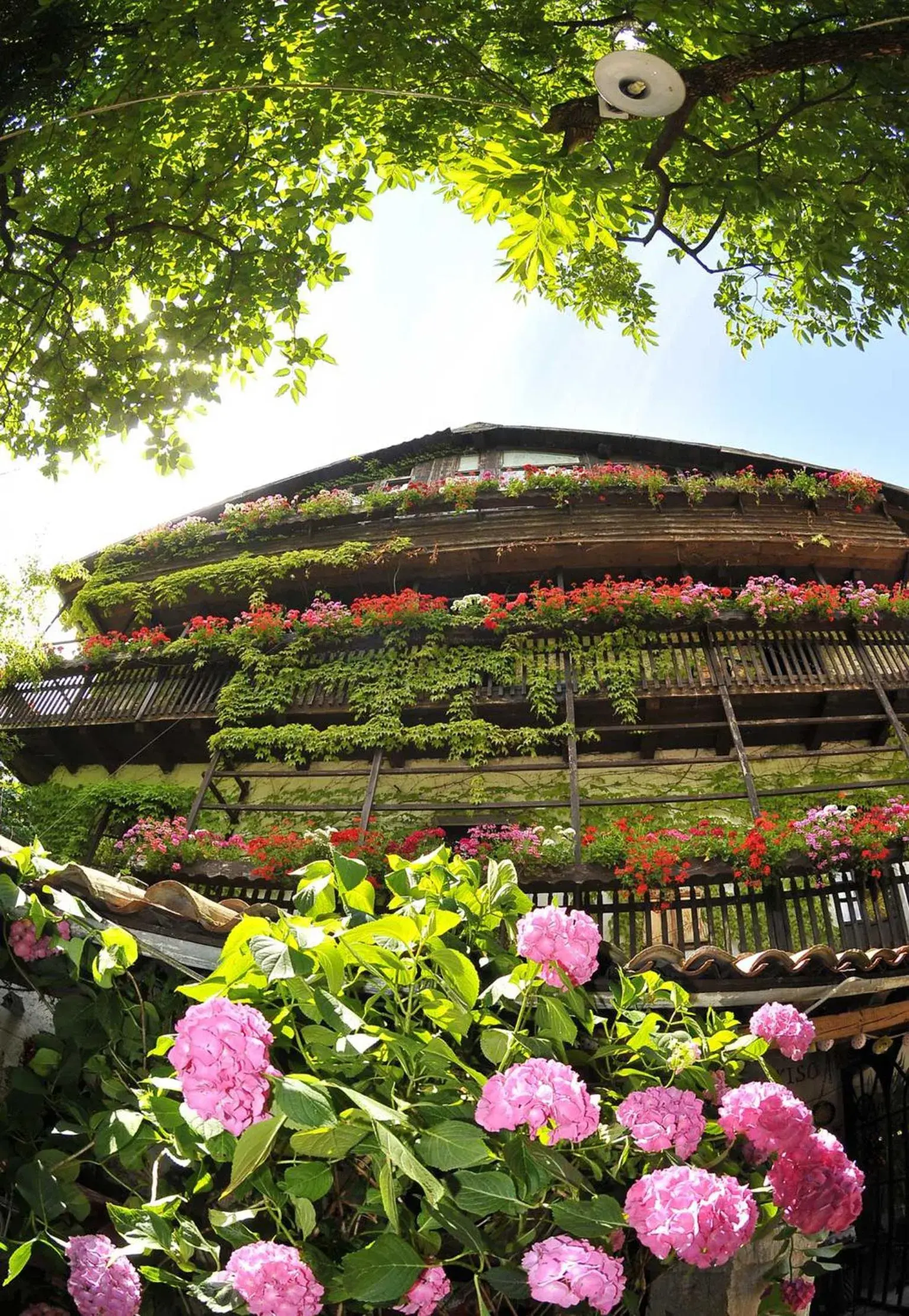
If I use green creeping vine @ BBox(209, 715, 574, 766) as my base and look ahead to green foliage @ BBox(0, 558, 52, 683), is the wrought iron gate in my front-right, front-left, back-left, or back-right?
back-left

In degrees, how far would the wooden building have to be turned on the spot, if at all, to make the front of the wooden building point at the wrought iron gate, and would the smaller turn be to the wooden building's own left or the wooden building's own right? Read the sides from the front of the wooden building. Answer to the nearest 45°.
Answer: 0° — it already faces it

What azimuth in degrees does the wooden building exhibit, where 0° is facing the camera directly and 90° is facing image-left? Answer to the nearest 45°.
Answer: approximately 0°

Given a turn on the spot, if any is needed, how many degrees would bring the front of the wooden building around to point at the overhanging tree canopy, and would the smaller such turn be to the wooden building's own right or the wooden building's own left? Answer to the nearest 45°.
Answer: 0° — it already faces it

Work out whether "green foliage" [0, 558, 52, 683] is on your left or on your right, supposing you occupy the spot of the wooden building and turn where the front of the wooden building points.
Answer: on your right

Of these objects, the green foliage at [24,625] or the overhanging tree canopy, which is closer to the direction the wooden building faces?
the overhanging tree canopy

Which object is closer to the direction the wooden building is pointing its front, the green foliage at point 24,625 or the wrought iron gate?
the wrought iron gate
